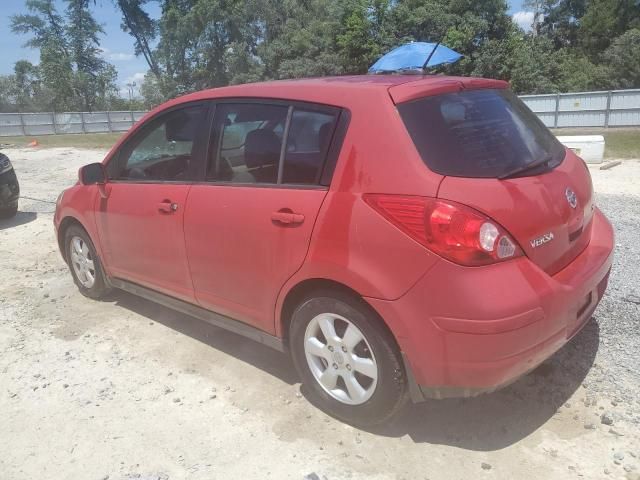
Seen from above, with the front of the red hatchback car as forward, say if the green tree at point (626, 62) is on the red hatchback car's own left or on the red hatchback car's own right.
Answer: on the red hatchback car's own right

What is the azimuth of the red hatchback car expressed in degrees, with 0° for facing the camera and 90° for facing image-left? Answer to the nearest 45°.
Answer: approximately 135°

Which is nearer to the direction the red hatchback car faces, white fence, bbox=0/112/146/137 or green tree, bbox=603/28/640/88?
the white fence

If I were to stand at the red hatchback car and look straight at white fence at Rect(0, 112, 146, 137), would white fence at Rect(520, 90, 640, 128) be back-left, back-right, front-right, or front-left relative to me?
front-right

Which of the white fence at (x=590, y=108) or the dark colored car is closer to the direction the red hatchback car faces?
the dark colored car

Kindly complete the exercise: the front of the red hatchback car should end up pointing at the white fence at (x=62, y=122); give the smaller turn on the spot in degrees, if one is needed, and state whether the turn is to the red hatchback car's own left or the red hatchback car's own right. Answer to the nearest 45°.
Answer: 0° — it already faces it

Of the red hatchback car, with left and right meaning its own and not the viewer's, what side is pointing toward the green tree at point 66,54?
front

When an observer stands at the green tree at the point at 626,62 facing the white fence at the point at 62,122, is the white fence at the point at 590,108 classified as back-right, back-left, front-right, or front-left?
front-left

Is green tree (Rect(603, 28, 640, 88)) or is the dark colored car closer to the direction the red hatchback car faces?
the dark colored car

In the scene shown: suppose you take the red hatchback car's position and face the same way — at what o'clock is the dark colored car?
The dark colored car is roughly at 12 o'clock from the red hatchback car.

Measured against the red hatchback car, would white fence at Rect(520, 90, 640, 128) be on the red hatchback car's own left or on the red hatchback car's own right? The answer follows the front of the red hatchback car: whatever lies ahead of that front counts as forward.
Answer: on the red hatchback car's own right
